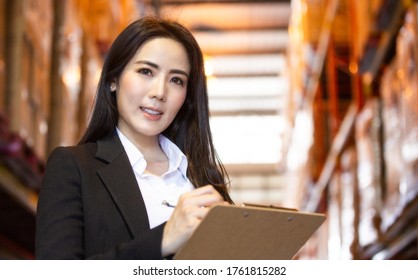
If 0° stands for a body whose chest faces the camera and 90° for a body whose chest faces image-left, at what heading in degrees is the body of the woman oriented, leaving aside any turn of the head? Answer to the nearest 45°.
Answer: approximately 315°
